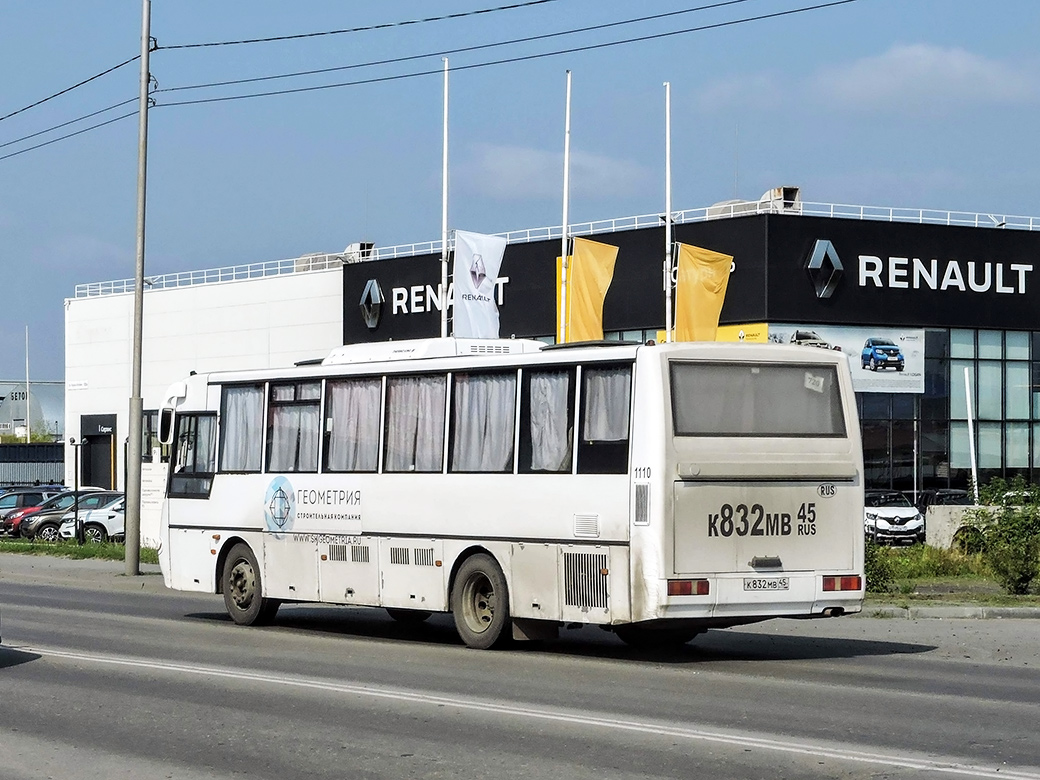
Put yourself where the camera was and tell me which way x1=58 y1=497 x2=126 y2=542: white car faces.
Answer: facing the viewer and to the left of the viewer

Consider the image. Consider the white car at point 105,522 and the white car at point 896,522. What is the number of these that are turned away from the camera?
0

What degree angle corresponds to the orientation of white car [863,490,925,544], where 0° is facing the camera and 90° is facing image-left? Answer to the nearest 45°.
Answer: approximately 315°

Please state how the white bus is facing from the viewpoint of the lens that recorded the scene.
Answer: facing away from the viewer and to the left of the viewer

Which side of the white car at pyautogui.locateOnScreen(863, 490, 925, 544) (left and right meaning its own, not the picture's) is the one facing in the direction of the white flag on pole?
right

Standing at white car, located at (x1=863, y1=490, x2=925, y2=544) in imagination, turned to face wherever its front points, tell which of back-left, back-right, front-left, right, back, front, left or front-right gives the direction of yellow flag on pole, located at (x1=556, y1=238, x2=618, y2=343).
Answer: back-right

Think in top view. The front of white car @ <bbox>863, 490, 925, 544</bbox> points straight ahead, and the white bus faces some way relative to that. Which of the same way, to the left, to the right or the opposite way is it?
the opposite way
